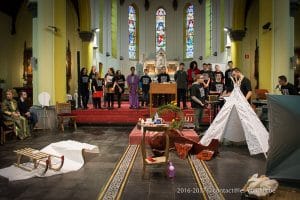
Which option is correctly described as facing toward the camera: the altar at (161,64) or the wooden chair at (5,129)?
the altar

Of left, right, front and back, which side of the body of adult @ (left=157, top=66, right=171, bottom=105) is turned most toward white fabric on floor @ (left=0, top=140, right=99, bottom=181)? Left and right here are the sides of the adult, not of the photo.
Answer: front

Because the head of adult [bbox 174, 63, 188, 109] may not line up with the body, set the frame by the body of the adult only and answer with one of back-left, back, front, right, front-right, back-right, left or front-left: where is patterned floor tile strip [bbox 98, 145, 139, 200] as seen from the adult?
front

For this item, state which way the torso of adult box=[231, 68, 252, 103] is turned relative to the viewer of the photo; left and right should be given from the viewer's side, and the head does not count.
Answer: facing the viewer and to the left of the viewer

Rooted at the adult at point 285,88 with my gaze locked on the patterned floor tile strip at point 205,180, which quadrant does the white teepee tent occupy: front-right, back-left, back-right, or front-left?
front-right

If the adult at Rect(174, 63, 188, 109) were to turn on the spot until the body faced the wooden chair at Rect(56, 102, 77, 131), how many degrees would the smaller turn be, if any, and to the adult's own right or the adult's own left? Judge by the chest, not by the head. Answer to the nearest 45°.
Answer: approximately 90° to the adult's own right

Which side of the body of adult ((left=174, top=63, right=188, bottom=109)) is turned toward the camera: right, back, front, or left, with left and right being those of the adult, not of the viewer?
front

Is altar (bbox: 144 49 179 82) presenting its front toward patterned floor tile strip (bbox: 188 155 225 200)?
yes

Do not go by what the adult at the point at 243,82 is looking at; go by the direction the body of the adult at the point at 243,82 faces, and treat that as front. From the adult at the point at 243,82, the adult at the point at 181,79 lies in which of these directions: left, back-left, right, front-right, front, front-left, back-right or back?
right

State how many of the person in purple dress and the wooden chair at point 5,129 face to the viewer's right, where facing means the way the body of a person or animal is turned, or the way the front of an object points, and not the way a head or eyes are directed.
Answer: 1

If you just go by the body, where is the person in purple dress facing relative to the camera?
toward the camera

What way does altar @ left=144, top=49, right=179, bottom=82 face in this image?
toward the camera

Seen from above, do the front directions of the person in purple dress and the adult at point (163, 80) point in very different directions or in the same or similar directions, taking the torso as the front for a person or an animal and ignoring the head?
same or similar directions

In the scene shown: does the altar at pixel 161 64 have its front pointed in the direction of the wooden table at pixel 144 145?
yes

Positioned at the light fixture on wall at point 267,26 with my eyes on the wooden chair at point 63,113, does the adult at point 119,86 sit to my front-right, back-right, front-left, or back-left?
front-right

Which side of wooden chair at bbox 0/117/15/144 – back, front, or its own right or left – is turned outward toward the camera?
right
